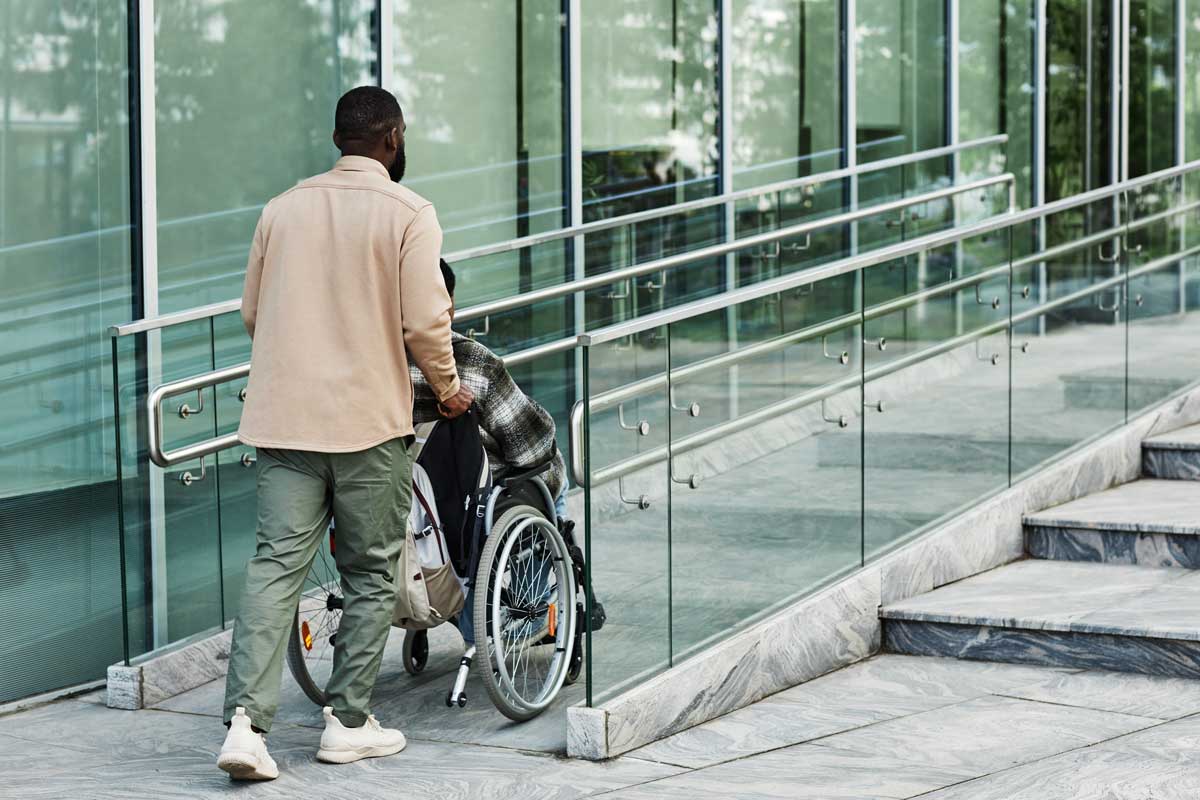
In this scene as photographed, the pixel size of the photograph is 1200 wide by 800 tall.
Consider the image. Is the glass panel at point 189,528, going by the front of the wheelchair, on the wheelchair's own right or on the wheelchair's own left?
on the wheelchair's own left

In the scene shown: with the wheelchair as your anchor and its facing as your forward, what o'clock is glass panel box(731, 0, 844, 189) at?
The glass panel is roughly at 11 o'clock from the wheelchair.

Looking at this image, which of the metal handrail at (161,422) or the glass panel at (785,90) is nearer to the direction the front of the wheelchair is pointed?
the glass panel

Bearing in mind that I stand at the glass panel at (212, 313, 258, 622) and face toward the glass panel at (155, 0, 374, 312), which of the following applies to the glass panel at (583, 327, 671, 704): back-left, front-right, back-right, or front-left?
back-right

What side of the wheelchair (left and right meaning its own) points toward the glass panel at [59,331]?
left

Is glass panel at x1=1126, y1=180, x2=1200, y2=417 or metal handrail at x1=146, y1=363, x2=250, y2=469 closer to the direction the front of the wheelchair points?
the glass panel

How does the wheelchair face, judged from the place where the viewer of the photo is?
facing away from the viewer and to the right of the viewer

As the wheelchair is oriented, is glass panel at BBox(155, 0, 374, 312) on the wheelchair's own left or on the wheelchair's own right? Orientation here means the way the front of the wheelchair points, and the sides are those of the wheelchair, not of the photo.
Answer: on the wheelchair's own left
